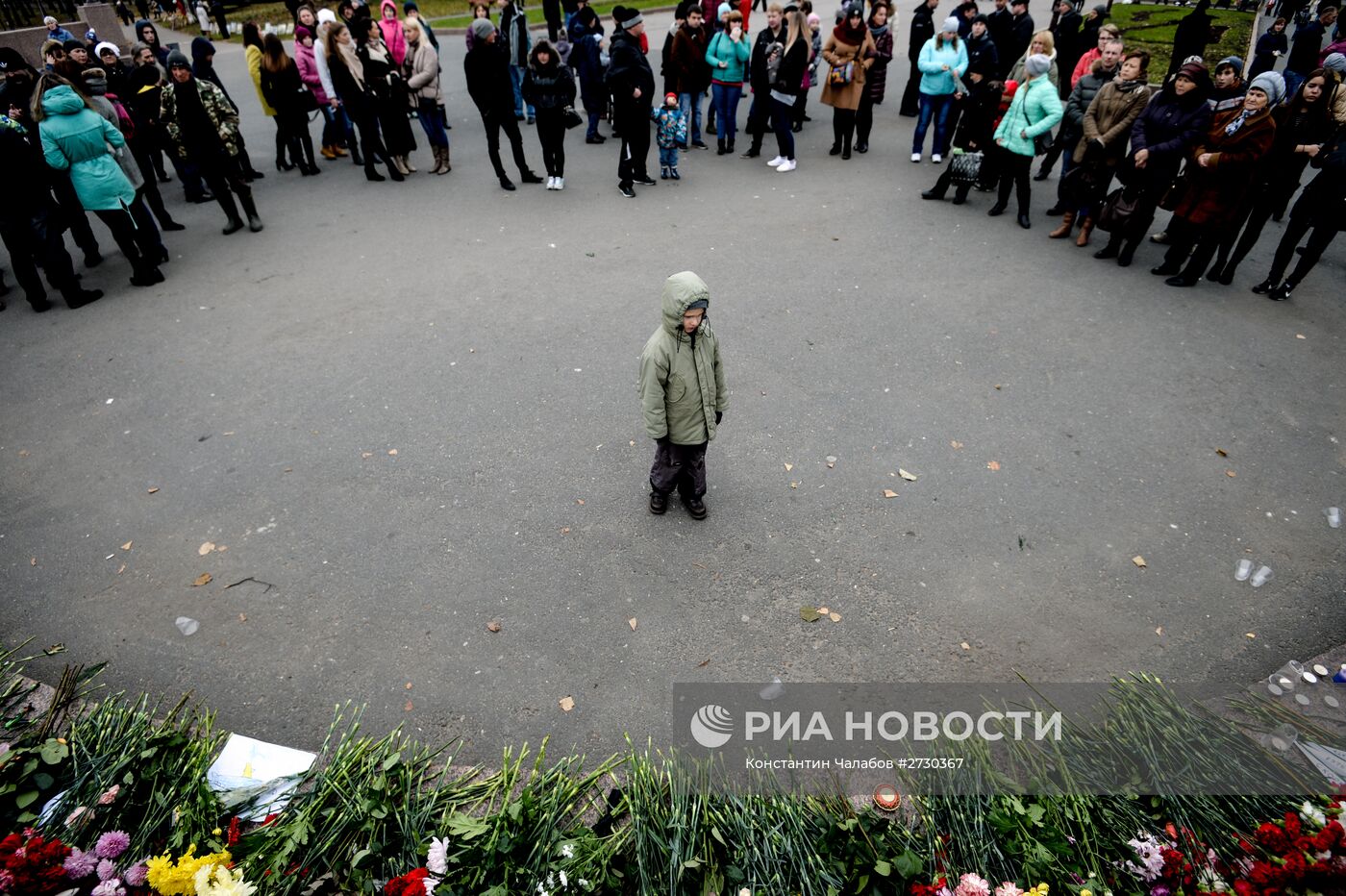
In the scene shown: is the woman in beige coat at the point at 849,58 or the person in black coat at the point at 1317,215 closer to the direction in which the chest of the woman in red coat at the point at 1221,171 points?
the woman in beige coat

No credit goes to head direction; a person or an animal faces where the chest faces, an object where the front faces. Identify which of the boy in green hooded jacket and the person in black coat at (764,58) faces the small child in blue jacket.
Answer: the person in black coat

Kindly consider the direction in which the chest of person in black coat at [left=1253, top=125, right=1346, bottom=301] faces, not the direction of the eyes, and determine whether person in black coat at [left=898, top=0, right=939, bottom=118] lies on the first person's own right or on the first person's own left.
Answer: on the first person's own right

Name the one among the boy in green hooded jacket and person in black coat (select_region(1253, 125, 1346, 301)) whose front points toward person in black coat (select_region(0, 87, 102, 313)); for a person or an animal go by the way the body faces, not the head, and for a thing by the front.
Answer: person in black coat (select_region(1253, 125, 1346, 301))

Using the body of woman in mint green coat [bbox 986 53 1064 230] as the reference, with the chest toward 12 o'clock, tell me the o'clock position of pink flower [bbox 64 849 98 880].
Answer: The pink flower is roughly at 11 o'clock from the woman in mint green coat.

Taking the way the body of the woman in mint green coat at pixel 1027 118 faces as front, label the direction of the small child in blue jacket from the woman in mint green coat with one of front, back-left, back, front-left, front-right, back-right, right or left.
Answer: front-right

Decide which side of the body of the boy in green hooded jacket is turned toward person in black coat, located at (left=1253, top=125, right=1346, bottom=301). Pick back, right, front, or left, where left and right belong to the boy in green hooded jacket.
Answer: left

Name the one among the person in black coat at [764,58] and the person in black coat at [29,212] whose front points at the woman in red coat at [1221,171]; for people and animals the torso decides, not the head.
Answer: the person in black coat at [29,212]

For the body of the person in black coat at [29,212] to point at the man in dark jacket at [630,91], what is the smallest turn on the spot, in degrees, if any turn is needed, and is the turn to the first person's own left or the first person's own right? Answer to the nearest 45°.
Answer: approximately 45° to the first person's own left

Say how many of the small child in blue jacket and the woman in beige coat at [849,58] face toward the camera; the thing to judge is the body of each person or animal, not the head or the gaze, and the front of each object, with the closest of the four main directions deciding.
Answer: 2

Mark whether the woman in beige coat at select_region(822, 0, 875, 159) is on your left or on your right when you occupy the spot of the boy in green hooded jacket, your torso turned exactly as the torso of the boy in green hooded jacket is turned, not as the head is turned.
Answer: on your left
